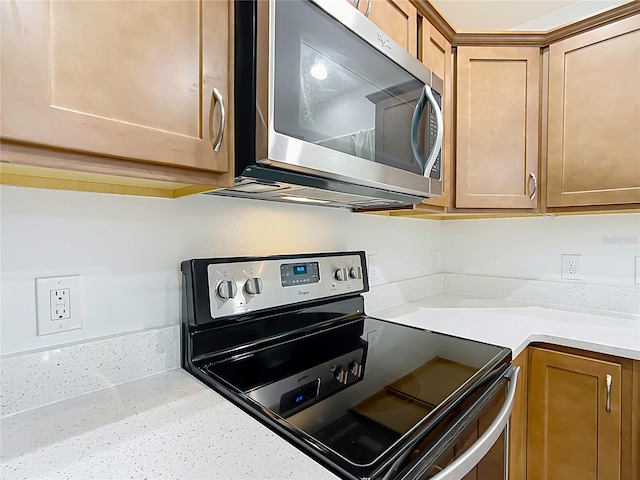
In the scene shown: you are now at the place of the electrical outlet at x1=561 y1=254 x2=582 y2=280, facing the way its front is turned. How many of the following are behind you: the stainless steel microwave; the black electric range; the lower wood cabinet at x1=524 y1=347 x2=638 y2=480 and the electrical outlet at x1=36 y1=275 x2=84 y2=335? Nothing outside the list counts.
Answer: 0

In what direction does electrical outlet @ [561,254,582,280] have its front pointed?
toward the camera

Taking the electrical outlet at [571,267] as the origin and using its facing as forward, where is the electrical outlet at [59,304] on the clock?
the electrical outlet at [59,304] is roughly at 1 o'clock from the electrical outlet at [571,267].

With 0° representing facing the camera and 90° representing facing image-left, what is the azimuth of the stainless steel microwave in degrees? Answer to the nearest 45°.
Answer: approximately 315°

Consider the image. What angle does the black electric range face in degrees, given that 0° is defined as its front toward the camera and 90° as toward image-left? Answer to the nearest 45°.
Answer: approximately 315°

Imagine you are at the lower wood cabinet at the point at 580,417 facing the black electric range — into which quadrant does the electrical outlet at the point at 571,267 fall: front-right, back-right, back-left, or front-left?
back-right

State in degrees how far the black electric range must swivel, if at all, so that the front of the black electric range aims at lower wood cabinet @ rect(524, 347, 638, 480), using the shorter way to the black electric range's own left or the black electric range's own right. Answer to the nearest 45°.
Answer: approximately 45° to the black electric range's own left

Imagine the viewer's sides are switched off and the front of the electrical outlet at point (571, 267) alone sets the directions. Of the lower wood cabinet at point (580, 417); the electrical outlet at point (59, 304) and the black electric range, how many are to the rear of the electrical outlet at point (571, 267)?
0

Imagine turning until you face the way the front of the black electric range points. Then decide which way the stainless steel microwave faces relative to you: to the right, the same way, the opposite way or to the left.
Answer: the same way

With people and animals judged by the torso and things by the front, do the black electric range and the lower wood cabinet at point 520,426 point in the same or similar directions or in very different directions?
same or similar directions
